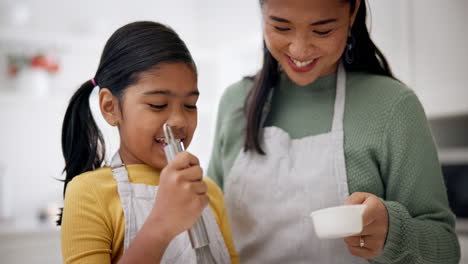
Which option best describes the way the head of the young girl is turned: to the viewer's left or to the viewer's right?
to the viewer's right

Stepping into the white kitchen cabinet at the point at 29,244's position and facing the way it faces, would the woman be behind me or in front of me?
in front

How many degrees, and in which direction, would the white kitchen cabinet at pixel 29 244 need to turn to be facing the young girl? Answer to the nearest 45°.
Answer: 0° — it already faces them

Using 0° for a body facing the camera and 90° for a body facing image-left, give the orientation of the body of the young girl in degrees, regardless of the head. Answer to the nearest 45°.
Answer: approximately 315°

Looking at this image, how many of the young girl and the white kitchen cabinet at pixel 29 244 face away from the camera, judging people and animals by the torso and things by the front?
0

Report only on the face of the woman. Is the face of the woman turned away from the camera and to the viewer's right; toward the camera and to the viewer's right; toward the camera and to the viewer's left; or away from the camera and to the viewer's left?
toward the camera and to the viewer's left

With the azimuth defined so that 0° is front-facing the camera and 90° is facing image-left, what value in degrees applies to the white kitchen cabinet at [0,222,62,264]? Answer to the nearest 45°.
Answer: approximately 0°
